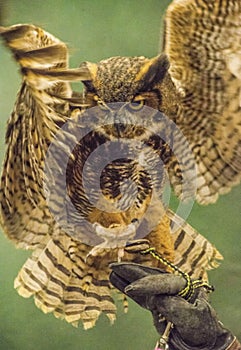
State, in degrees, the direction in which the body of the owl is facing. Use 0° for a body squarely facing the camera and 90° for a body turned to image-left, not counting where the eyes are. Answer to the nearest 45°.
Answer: approximately 0°
